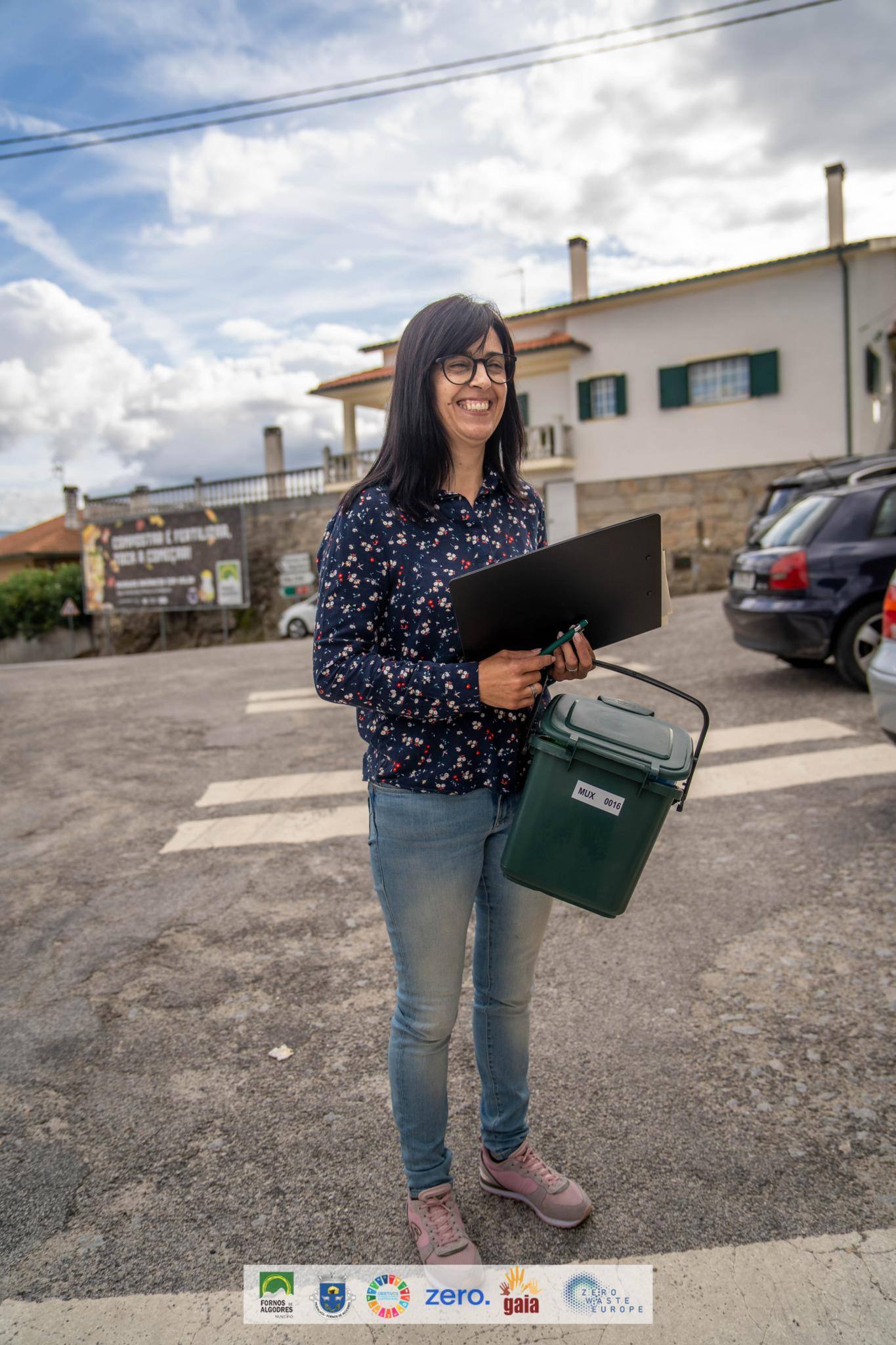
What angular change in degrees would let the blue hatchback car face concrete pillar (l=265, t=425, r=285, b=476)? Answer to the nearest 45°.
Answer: approximately 90° to its left

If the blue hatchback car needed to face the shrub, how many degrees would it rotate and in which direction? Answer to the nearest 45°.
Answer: approximately 90° to its left

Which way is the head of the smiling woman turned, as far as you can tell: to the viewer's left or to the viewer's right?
to the viewer's right

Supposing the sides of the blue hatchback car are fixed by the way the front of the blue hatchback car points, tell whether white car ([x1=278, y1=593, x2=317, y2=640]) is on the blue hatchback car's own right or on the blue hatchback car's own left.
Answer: on the blue hatchback car's own left

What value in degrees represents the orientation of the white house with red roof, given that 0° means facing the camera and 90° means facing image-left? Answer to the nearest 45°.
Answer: approximately 45°

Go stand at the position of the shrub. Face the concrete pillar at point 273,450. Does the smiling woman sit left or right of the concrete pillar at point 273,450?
right

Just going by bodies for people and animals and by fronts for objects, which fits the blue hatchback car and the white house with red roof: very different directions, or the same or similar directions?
very different directions

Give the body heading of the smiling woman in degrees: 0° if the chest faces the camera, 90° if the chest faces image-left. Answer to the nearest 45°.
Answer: approximately 315°

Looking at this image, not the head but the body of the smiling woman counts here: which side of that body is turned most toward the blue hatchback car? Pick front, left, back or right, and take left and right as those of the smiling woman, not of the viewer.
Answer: left

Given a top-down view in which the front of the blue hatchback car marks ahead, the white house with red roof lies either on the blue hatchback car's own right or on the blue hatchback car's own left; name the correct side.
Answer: on the blue hatchback car's own left

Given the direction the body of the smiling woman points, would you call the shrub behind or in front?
behind

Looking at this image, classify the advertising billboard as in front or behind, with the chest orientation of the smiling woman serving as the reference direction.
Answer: behind
